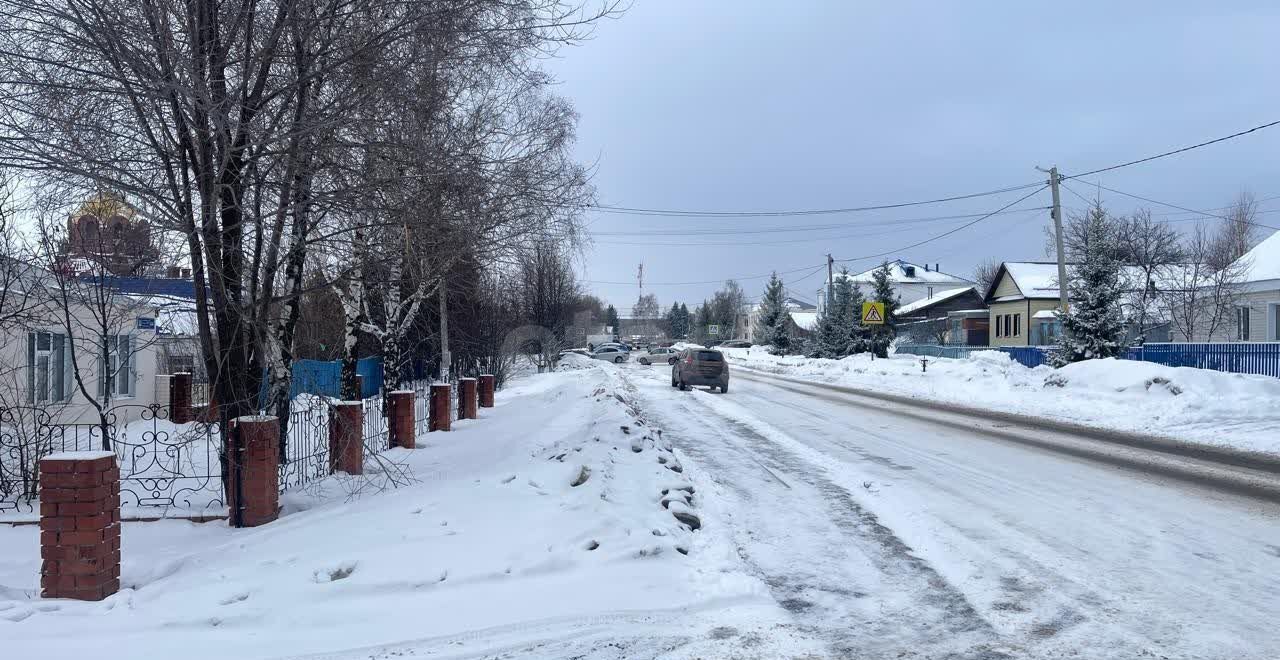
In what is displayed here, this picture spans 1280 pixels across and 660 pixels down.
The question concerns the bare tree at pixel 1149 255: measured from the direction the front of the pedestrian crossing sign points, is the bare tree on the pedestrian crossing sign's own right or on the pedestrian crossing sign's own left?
on the pedestrian crossing sign's own left

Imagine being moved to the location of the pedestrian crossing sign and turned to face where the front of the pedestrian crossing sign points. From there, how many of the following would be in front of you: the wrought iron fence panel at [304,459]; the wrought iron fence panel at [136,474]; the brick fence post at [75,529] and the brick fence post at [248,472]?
4

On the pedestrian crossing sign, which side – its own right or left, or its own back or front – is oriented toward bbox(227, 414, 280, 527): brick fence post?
front

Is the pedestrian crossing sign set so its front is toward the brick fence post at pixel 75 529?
yes

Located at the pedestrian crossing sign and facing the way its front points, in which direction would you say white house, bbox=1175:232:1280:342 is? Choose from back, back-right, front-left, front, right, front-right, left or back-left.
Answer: left

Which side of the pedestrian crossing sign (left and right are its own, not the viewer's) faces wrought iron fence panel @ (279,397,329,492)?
front

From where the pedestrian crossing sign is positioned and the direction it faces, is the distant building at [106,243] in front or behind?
in front

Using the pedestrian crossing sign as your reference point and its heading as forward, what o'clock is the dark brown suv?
The dark brown suv is roughly at 1 o'clock from the pedestrian crossing sign.

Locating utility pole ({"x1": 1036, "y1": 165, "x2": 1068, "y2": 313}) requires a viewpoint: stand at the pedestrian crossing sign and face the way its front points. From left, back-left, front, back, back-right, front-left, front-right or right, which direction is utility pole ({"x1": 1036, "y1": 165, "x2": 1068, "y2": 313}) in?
front-left

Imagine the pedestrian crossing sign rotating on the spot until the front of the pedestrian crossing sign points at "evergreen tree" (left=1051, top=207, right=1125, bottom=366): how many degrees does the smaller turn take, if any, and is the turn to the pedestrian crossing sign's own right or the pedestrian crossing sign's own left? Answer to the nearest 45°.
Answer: approximately 45° to the pedestrian crossing sign's own left

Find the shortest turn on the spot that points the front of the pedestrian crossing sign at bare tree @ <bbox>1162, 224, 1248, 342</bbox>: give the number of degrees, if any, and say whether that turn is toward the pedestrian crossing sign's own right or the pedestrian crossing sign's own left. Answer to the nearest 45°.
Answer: approximately 90° to the pedestrian crossing sign's own left

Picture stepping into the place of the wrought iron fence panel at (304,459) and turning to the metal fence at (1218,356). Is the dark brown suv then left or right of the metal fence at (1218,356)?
left

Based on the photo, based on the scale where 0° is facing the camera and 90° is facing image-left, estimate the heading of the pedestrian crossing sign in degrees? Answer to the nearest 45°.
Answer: approximately 0°
